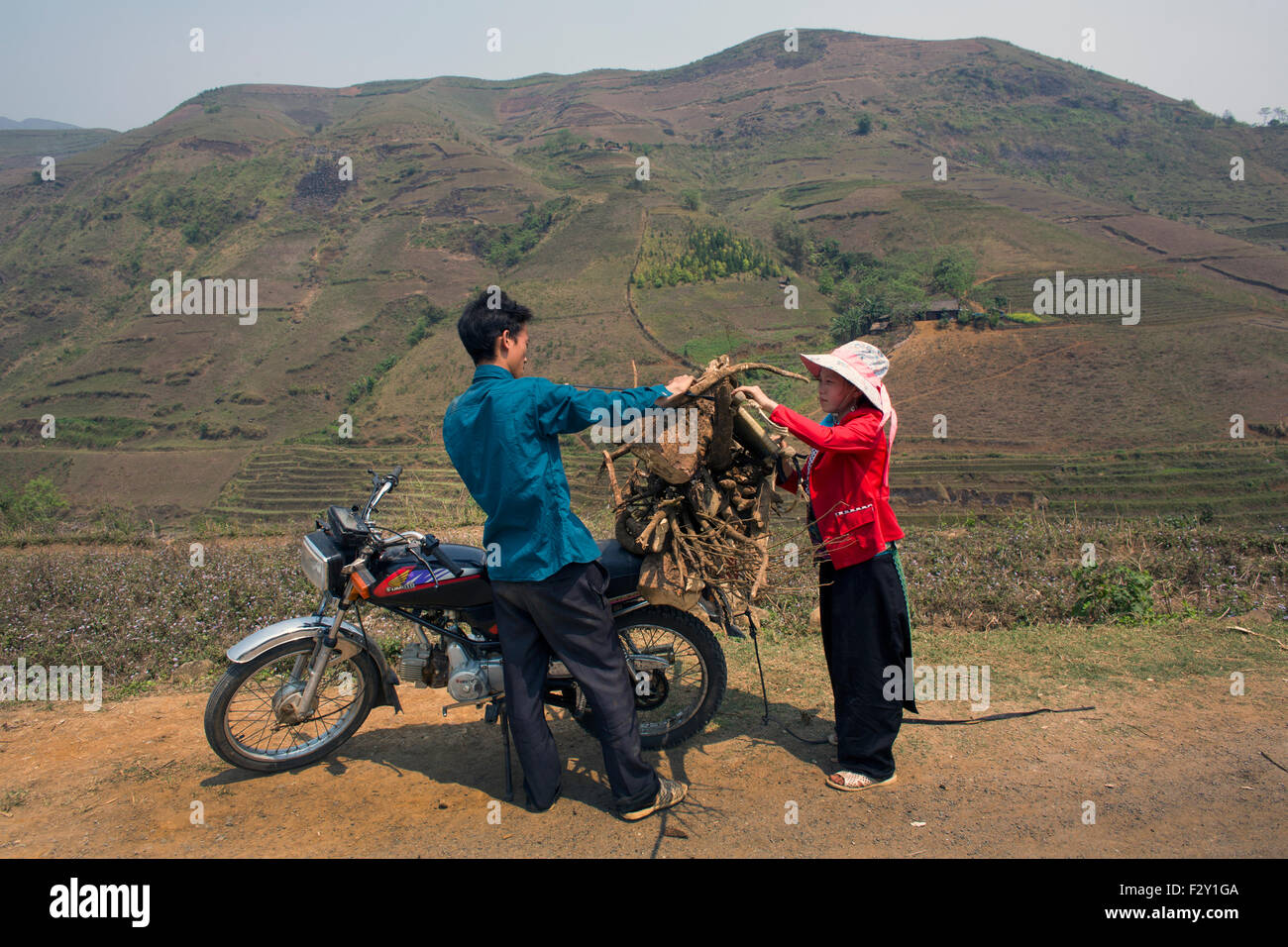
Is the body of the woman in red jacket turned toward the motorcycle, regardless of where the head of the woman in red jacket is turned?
yes

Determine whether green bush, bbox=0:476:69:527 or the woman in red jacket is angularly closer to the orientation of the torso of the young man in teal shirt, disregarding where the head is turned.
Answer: the woman in red jacket

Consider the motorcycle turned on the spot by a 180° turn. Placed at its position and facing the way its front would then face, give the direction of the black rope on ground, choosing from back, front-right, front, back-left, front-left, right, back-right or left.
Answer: front

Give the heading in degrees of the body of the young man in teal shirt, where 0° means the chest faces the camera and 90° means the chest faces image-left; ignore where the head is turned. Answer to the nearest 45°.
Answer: approximately 225°

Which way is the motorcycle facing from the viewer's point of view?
to the viewer's left

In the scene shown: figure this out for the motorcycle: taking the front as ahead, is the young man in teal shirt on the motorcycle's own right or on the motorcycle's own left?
on the motorcycle's own left

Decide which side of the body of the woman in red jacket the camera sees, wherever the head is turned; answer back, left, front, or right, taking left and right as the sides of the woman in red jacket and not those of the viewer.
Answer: left

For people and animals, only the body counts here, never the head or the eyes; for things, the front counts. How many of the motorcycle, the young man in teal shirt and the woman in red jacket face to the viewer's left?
2

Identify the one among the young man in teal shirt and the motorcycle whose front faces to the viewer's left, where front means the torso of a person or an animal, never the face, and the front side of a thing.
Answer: the motorcycle
